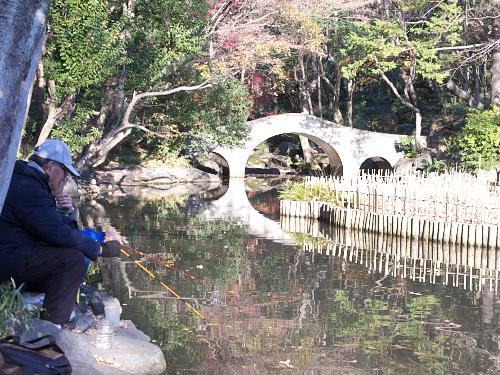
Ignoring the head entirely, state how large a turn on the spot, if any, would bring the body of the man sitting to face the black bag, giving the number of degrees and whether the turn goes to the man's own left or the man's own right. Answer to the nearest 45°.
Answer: approximately 90° to the man's own right

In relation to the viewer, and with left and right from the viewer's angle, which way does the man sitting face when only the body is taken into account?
facing to the right of the viewer

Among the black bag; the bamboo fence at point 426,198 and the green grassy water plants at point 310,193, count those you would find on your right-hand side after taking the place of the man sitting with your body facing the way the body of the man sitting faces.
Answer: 1

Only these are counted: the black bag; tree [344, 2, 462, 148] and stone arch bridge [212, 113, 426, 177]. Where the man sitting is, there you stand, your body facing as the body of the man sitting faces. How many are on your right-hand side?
1

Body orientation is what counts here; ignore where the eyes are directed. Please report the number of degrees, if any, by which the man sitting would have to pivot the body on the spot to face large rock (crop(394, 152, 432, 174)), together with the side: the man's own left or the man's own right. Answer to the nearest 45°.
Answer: approximately 45° to the man's own left

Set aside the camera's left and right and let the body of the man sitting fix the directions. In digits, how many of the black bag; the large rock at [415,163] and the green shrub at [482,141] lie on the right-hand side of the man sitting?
1

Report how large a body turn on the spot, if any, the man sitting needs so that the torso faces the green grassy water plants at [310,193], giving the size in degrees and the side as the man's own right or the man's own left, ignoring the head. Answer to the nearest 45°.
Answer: approximately 45° to the man's own left

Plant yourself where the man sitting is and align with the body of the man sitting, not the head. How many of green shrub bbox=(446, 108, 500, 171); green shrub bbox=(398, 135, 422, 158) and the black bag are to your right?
1

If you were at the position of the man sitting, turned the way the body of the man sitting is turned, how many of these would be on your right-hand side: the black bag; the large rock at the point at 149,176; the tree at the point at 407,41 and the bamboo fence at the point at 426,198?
1

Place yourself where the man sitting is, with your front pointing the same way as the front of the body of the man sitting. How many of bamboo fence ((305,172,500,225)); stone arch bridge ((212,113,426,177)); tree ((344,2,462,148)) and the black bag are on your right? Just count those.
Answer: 1

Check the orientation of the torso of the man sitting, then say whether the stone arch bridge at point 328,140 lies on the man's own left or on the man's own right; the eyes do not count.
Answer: on the man's own left
